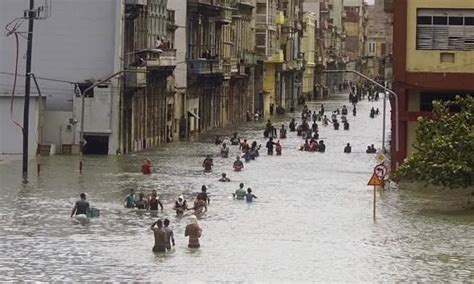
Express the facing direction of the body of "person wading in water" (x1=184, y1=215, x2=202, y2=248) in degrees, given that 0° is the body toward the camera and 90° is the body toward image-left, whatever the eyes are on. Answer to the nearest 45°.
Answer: approximately 180°

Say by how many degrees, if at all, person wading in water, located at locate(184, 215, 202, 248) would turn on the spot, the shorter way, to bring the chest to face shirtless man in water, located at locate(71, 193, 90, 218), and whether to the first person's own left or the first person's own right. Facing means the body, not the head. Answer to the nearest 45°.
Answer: approximately 45° to the first person's own left

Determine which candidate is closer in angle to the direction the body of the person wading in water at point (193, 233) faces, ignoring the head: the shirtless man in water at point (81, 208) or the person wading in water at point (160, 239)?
the shirtless man in water

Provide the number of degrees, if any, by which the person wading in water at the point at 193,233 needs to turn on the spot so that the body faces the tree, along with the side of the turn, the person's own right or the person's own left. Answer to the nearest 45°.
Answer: approximately 45° to the person's own right

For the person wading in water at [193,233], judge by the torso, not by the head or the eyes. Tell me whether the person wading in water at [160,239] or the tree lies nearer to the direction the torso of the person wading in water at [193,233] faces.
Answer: the tree

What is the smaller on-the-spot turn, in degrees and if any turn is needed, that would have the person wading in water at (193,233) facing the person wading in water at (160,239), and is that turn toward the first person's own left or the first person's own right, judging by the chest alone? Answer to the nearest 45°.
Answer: approximately 135° to the first person's own left
